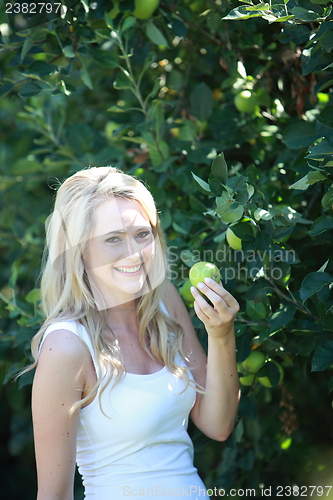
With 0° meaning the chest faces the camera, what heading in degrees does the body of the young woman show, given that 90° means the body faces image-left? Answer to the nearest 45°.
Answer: approximately 315°

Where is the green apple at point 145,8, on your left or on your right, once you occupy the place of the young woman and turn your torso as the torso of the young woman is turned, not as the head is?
on your left
